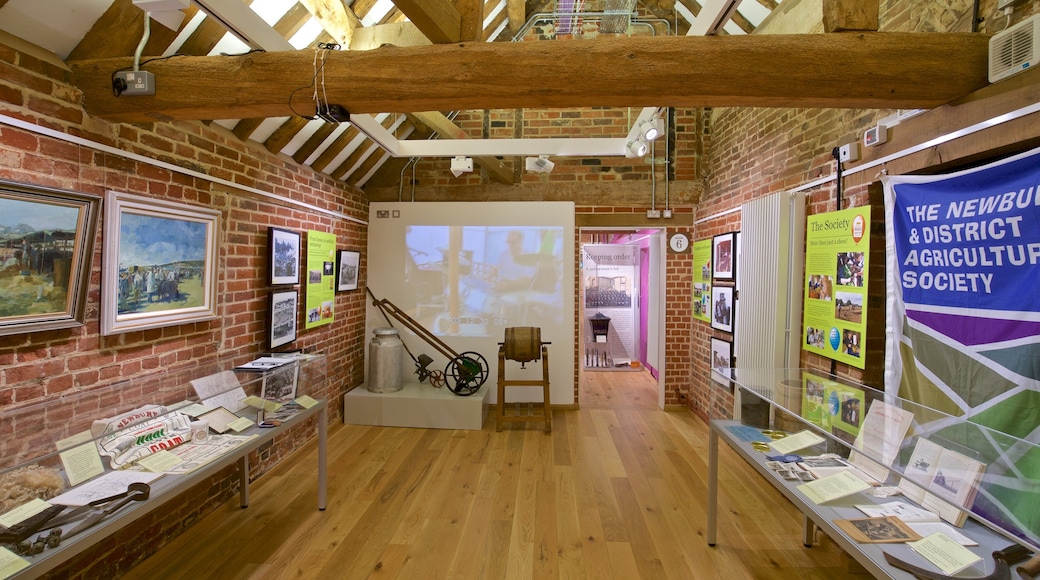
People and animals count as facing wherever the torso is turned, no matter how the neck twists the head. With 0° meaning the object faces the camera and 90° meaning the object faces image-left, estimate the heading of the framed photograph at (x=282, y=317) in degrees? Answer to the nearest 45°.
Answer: approximately 315°

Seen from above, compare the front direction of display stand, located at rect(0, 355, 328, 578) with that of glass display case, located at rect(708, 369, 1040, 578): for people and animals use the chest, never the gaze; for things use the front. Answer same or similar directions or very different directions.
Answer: very different directions

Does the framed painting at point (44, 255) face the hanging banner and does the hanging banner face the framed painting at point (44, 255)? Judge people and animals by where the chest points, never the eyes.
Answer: yes

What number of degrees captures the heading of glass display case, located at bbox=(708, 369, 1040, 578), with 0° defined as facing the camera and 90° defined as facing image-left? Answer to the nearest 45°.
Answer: approximately 45°

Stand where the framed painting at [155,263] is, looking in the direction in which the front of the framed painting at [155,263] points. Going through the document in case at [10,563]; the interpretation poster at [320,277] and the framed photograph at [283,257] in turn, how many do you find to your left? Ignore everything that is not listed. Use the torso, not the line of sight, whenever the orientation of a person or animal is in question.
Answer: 2

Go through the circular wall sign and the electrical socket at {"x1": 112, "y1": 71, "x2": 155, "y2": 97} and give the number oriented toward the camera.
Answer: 2

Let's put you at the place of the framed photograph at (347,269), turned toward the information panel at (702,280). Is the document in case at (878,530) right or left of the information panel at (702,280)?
right

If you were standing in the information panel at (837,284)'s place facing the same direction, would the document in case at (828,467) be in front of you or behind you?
in front

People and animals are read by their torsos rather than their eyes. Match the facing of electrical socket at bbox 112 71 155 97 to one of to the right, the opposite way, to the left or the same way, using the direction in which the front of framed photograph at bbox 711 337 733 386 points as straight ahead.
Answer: to the left

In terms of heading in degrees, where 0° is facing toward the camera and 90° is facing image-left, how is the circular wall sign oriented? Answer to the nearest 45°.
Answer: approximately 0°

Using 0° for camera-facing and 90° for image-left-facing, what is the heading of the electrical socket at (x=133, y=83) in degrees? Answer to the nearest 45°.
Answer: approximately 0°

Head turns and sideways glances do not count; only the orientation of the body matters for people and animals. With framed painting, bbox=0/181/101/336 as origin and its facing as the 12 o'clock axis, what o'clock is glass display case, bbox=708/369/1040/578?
The glass display case is roughly at 12 o'clock from the framed painting.

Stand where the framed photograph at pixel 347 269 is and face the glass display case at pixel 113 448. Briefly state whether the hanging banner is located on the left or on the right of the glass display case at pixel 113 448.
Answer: left
